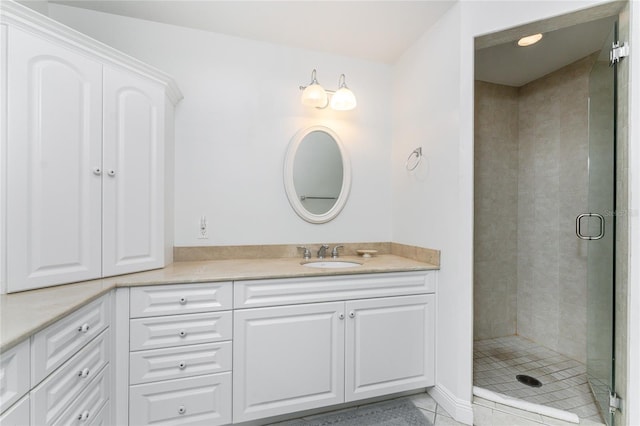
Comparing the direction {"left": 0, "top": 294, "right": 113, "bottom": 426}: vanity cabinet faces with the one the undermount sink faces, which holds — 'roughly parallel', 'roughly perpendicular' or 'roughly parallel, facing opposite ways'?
roughly perpendicular

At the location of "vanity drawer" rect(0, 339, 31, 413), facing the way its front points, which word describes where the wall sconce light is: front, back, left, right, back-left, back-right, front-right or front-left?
front-left

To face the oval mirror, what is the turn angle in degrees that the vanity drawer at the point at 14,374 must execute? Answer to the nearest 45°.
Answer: approximately 45° to its left

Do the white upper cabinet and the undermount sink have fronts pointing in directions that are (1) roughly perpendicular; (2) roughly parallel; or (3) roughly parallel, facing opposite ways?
roughly perpendicular

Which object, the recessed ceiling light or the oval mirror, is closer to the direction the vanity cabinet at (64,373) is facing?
the recessed ceiling light

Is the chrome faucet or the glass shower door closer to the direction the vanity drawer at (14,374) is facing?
the glass shower door

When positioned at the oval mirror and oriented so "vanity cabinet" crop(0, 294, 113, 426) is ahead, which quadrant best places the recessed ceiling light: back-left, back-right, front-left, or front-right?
back-left

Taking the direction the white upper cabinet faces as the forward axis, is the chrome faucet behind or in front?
in front

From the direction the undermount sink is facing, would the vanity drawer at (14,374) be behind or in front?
in front

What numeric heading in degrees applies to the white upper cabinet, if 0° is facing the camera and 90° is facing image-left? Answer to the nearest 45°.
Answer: approximately 315°

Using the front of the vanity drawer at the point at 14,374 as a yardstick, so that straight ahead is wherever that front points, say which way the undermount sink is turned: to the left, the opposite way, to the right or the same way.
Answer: to the right

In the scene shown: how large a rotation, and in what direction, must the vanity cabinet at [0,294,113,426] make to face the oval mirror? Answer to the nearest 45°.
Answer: approximately 45° to its left

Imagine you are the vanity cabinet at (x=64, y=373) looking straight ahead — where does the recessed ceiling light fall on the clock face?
The recessed ceiling light is roughly at 11 o'clock from the vanity cabinet.
